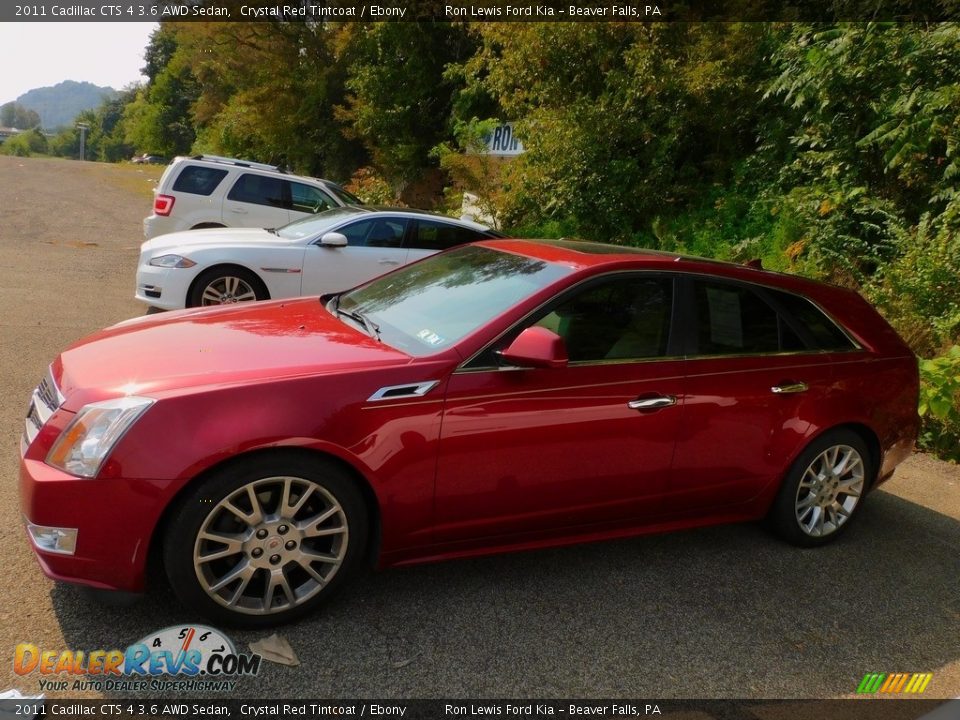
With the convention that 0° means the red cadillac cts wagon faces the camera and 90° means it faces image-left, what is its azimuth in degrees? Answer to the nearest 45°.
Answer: approximately 45°
